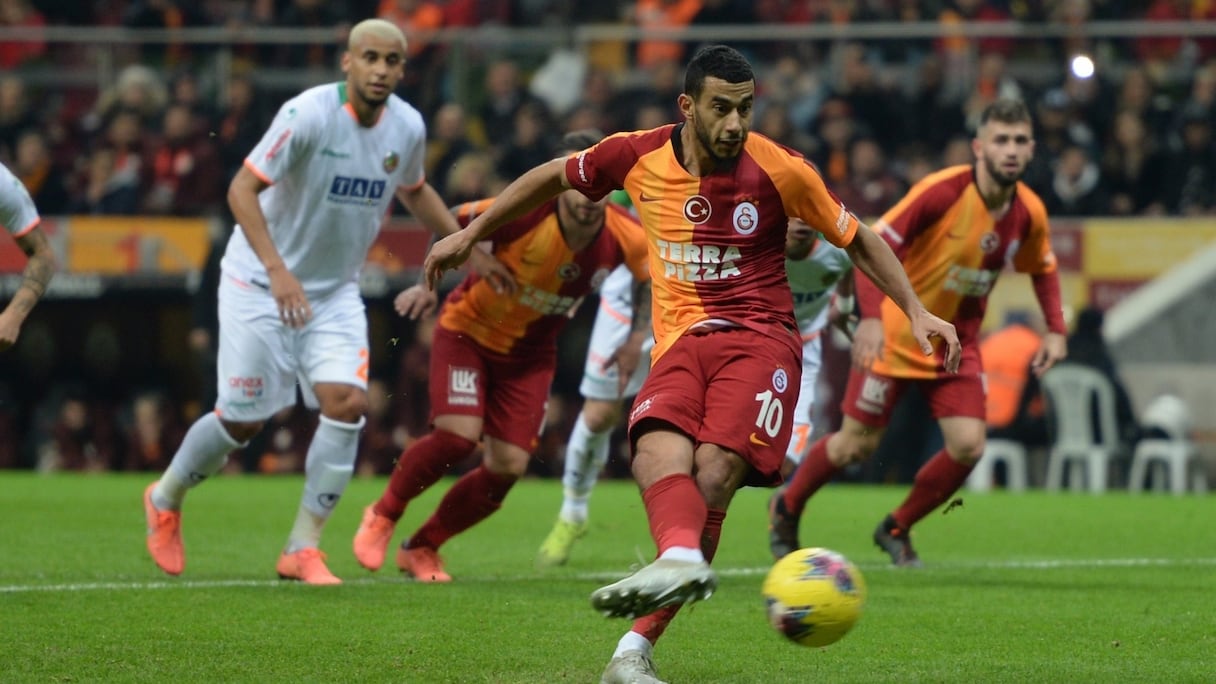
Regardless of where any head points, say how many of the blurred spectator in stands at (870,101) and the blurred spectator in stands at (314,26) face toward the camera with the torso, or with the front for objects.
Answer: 2

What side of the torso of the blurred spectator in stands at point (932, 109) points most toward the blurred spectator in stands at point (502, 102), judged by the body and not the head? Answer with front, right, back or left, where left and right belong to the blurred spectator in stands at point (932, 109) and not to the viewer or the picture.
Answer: right

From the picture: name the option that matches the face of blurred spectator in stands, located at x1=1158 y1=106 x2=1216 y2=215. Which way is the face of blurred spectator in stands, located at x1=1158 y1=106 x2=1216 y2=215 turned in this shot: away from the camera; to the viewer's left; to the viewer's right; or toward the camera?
toward the camera

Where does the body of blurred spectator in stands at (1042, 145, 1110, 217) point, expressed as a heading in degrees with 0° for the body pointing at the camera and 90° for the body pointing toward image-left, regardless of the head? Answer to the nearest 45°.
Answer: approximately 0°

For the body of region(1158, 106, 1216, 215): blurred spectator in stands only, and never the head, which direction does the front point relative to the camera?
toward the camera

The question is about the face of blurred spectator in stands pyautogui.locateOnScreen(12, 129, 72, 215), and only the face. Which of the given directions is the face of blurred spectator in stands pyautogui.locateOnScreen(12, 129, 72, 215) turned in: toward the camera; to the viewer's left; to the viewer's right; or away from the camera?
toward the camera

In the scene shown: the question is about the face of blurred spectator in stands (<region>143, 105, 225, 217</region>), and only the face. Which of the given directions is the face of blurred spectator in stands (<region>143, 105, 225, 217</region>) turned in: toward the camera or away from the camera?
toward the camera

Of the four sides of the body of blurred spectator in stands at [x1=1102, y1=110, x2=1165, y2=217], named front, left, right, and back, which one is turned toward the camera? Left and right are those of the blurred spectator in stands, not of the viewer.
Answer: front

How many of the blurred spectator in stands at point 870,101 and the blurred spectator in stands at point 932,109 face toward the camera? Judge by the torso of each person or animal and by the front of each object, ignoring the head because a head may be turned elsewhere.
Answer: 2

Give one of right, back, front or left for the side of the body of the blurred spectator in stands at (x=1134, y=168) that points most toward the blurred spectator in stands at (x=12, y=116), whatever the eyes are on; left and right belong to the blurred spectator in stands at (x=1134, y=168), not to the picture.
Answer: right

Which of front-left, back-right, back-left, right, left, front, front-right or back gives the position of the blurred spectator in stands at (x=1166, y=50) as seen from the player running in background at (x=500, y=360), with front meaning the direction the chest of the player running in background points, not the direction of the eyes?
left

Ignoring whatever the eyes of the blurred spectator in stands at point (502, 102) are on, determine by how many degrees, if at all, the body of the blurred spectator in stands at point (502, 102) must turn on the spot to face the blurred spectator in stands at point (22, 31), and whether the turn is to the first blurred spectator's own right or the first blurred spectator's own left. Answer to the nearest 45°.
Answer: approximately 90° to the first blurred spectator's own right

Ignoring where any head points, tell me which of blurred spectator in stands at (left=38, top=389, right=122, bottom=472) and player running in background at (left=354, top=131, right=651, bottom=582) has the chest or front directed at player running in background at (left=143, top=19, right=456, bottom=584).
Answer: the blurred spectator in stands

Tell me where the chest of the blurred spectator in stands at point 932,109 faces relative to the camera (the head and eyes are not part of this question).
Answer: toward the camera
